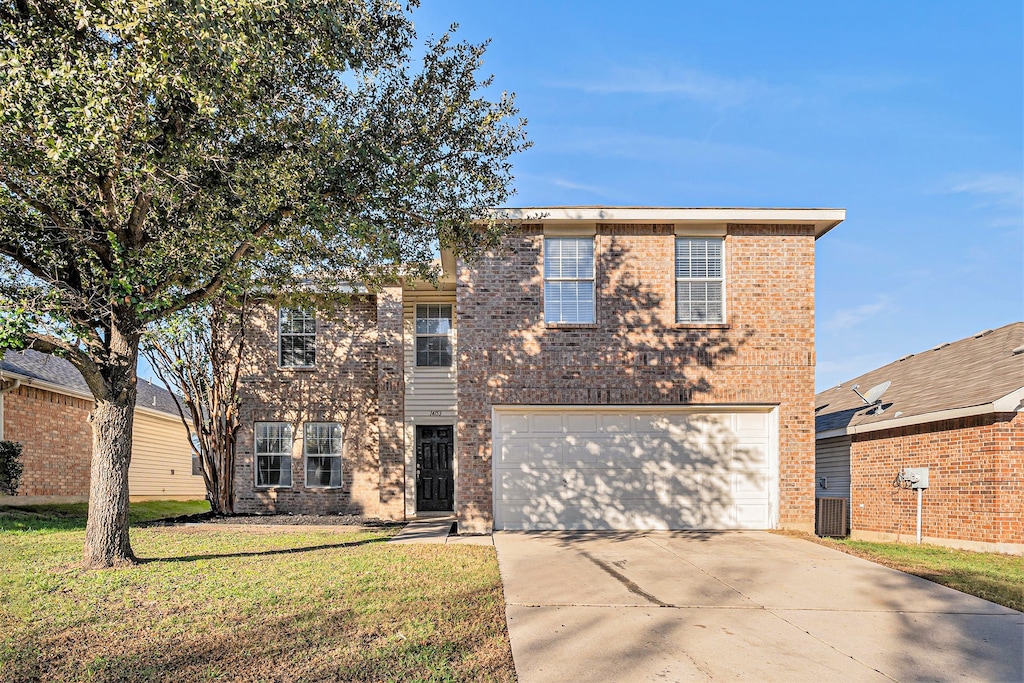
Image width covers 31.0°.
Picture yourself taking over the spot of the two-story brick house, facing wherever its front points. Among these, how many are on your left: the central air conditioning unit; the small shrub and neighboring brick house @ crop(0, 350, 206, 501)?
1

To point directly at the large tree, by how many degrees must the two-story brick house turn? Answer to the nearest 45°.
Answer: approximately 45° to its right

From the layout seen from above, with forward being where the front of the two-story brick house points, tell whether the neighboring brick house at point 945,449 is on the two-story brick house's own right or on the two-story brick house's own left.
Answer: on the two-story brick house's own left

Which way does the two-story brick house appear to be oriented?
toward the camera

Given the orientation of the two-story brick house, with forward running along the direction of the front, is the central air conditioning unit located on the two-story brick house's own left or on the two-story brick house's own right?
on the two-story brick house's own left
